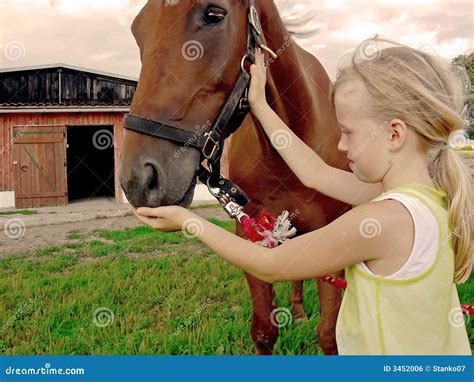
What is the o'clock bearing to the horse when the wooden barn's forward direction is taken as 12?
The horse is roughly at 12 o'clock from the wooden barn.

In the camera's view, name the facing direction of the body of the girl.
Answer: to the viewer's left

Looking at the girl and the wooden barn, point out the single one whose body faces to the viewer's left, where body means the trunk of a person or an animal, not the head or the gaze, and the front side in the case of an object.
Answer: the girl

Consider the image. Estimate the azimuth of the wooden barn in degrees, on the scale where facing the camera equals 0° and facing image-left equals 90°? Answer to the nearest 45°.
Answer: approximately 0°

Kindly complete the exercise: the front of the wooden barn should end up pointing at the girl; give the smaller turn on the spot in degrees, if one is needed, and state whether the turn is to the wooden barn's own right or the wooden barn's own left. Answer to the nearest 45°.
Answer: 0° — it already faces them

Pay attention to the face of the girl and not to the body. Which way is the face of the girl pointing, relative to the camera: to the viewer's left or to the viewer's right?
to the viewer's left

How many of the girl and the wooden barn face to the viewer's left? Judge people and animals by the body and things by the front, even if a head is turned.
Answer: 1
